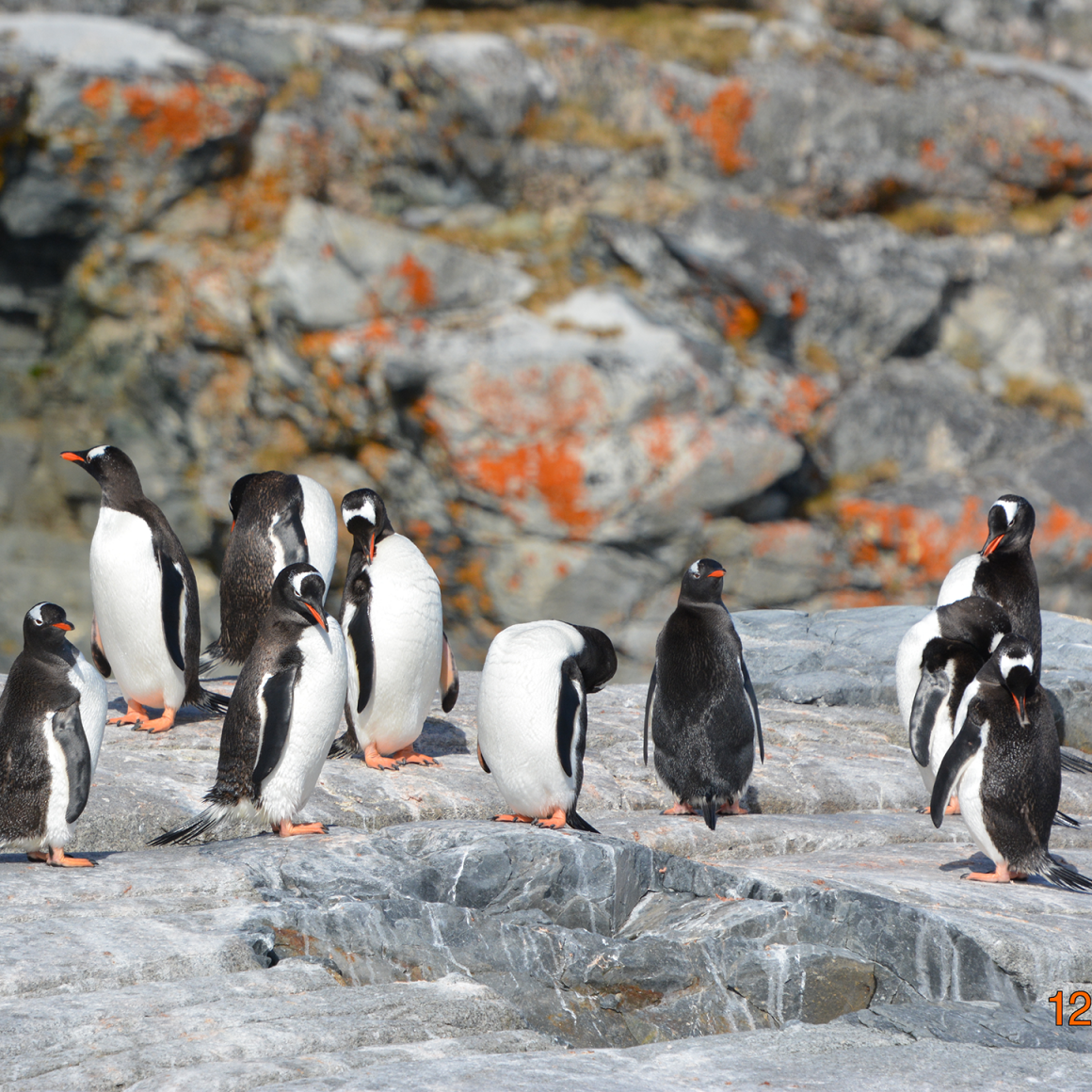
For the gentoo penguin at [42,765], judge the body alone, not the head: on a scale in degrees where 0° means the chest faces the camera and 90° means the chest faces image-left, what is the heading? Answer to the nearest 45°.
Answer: approximately 270°

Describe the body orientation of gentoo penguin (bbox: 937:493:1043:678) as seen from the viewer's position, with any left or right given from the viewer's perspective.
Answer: facing to the left of the viewer

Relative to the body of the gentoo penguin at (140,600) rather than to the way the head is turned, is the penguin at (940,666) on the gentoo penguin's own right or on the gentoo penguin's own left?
on the gentoo penguin's own left

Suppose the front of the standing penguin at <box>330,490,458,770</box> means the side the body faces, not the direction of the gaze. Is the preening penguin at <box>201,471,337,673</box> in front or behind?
behind

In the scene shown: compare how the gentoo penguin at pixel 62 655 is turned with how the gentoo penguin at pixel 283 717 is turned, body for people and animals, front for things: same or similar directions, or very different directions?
same or similar directions

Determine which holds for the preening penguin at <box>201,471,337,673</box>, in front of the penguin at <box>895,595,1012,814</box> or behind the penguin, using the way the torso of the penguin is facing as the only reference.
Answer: in front

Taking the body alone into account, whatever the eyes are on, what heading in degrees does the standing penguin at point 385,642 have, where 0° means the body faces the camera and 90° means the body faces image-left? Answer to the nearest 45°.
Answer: approximately 315°

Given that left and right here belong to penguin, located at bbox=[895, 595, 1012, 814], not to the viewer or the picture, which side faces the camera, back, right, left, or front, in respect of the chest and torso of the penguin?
left

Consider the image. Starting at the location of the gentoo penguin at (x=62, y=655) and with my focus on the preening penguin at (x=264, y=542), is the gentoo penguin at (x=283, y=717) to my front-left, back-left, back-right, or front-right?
front-right

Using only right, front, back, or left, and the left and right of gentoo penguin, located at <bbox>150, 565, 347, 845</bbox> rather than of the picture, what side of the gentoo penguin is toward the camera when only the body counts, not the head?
right

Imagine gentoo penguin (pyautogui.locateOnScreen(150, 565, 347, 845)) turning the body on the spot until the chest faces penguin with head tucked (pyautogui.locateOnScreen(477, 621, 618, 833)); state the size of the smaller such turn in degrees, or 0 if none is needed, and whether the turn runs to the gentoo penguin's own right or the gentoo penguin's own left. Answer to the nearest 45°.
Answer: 0° — it already faces it

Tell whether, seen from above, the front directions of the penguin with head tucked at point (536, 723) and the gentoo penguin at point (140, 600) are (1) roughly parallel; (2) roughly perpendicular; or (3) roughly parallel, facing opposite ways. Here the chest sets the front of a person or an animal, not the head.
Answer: roughly parallel

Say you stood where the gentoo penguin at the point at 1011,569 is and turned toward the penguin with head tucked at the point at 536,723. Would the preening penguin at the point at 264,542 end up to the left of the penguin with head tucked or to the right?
right

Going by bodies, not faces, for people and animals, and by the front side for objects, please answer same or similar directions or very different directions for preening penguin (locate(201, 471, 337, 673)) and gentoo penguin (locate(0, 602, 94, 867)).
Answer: same or similar directions

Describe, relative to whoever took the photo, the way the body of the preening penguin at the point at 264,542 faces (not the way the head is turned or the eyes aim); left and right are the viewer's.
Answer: facing to the right of the viewer
